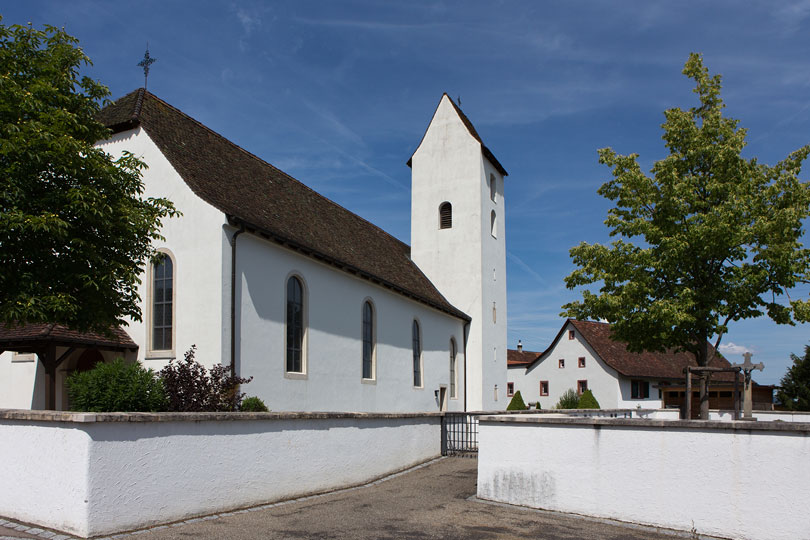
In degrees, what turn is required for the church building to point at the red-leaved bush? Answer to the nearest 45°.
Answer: approximately 45° to its left

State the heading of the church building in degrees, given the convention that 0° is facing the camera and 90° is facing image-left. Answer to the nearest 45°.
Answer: approximately 45°

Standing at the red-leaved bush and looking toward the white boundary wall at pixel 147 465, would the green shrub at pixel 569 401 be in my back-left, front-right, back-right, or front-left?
back-left

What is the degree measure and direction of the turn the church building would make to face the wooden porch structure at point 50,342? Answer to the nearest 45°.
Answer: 0° — it already faces it

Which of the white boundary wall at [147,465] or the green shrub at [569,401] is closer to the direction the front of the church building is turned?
the white boundary wall

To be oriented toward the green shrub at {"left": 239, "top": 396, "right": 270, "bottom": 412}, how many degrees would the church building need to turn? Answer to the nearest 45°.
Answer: approximately 45° to its left
